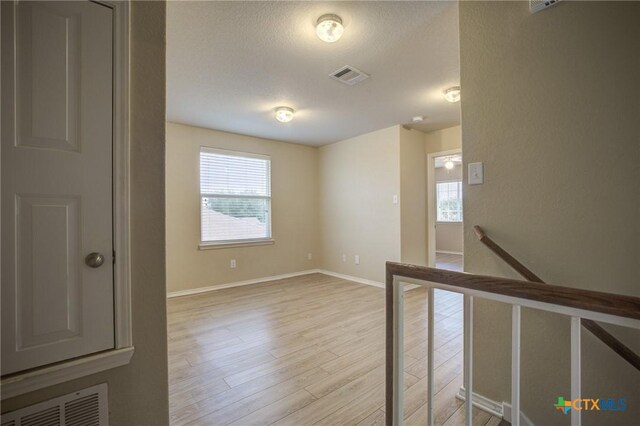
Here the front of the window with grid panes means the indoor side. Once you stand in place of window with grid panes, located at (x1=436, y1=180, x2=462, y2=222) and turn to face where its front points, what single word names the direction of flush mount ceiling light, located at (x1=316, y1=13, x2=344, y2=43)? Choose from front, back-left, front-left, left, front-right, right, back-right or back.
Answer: front

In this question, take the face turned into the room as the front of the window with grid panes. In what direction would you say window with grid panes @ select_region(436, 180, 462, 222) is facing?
toward the camera

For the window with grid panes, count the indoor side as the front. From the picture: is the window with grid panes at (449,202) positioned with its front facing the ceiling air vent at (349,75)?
yes

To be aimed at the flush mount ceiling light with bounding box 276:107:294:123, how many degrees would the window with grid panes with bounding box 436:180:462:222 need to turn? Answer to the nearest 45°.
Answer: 0° — it already faces it

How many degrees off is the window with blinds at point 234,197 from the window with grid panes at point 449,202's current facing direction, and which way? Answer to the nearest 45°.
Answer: approximately 45° to its right

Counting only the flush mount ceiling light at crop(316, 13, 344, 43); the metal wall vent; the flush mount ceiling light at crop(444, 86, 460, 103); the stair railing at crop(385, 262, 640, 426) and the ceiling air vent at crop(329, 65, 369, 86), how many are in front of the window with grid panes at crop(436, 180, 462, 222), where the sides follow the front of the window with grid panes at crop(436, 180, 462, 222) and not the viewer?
5

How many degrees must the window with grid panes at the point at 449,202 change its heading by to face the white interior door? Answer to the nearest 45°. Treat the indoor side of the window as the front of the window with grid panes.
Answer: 0° — it already faces it

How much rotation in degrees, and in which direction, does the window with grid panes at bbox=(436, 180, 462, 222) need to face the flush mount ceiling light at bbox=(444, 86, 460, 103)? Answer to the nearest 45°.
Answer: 0° — it already faces it

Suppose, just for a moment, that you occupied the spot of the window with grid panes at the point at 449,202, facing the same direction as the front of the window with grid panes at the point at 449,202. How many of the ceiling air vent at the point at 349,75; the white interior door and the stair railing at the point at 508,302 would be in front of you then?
3

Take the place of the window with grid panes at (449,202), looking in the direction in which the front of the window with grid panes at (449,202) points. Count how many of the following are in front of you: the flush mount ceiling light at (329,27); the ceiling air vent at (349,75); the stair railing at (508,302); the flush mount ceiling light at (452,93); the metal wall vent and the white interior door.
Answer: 6

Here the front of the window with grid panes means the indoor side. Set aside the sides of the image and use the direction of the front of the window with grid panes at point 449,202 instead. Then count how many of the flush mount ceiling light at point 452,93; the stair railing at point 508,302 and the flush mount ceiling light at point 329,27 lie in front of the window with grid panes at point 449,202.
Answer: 3

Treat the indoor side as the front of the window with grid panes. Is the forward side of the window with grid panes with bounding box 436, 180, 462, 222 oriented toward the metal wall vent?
yes

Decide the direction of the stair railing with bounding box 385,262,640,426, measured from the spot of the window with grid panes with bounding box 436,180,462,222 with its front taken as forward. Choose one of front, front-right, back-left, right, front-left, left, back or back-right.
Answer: front

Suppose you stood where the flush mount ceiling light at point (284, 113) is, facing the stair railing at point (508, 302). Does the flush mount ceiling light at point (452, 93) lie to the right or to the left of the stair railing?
left

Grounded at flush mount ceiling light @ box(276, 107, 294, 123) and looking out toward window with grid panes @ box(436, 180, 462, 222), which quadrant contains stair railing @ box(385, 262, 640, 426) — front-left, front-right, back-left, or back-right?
back-right

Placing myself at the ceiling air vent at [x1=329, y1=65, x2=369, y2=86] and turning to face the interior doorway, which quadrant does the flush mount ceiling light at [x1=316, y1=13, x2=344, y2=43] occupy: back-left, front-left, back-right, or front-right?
back-right
